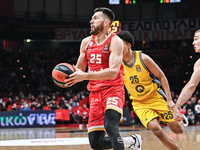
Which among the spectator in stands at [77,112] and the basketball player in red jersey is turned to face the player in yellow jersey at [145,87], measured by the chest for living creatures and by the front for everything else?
the spectator in stands

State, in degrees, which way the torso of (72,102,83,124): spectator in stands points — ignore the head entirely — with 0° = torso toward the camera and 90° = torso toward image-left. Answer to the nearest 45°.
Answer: approximately 0°

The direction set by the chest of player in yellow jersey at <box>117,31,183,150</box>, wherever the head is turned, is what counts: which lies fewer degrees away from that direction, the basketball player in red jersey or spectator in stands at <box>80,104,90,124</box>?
the basketball player in red jersey

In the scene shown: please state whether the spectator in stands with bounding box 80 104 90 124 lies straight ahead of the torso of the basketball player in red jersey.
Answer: no

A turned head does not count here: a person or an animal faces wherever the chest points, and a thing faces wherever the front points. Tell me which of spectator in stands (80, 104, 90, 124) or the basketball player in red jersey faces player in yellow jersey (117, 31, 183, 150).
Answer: the spectator in stands

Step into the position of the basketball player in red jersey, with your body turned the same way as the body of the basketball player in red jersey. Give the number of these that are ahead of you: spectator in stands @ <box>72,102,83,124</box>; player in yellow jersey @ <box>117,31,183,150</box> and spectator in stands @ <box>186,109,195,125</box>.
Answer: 0

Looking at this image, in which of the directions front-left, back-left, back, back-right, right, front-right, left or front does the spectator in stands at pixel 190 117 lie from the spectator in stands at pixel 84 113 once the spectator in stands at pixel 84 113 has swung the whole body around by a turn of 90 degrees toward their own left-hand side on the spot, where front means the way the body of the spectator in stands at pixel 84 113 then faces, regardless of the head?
front

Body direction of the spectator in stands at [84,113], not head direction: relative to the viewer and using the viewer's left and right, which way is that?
facing the viewer

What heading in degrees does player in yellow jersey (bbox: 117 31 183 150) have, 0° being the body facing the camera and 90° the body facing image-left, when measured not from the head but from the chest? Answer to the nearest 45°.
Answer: approximately 45°

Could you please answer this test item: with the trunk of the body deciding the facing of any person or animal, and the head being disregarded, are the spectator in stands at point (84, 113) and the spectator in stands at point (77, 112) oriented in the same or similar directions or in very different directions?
same or similar directions

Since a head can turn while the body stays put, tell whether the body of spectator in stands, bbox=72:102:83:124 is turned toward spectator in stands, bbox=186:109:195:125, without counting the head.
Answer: no

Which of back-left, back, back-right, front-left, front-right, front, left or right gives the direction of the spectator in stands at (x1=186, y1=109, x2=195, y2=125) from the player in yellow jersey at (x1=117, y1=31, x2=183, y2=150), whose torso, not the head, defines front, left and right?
back-right

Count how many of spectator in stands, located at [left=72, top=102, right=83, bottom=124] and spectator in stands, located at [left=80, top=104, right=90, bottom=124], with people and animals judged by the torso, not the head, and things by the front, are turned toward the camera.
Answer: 2

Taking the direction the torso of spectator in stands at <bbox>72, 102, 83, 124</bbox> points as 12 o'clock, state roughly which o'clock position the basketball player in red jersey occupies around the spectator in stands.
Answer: The basketball player in red jersey is roughly at 12 o'clock from the spectator in stands.

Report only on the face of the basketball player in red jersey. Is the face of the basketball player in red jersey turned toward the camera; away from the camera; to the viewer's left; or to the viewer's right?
to the viewer's left

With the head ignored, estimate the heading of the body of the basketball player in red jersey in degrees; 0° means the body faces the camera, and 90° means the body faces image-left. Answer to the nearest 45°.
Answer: approximately 45°
